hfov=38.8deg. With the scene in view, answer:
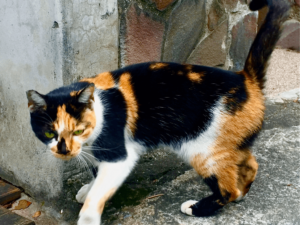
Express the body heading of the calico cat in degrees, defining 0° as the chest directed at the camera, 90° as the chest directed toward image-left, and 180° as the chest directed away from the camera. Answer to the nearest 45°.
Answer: approximately 90°

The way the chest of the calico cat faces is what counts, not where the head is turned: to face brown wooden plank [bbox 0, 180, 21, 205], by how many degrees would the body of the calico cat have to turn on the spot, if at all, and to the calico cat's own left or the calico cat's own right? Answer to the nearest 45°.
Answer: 0° — it already faces it
